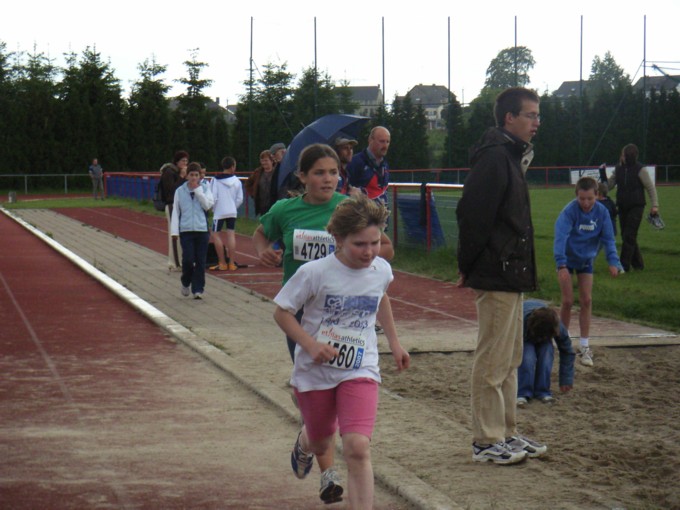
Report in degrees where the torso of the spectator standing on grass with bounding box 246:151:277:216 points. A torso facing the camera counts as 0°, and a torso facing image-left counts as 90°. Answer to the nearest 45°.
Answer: approximately 0°

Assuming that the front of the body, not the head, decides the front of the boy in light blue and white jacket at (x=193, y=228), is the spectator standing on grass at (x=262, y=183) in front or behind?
behind

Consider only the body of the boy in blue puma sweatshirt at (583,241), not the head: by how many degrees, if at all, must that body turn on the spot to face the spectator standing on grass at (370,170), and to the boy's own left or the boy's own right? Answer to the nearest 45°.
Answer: approximately 135° to the boy's own right

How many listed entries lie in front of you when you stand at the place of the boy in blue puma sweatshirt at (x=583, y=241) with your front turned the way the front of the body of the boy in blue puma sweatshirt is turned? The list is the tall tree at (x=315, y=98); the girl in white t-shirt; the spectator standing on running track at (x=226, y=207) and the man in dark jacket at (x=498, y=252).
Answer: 2

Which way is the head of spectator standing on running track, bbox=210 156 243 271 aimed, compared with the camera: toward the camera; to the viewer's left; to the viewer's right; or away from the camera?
away from the camera

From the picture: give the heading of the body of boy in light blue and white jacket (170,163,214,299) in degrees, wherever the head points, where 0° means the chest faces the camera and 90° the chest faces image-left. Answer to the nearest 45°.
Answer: approximately 0°

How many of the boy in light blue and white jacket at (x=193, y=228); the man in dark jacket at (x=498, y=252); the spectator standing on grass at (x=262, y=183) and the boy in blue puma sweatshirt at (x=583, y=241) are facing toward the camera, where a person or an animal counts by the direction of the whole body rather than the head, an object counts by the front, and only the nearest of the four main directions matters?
3
